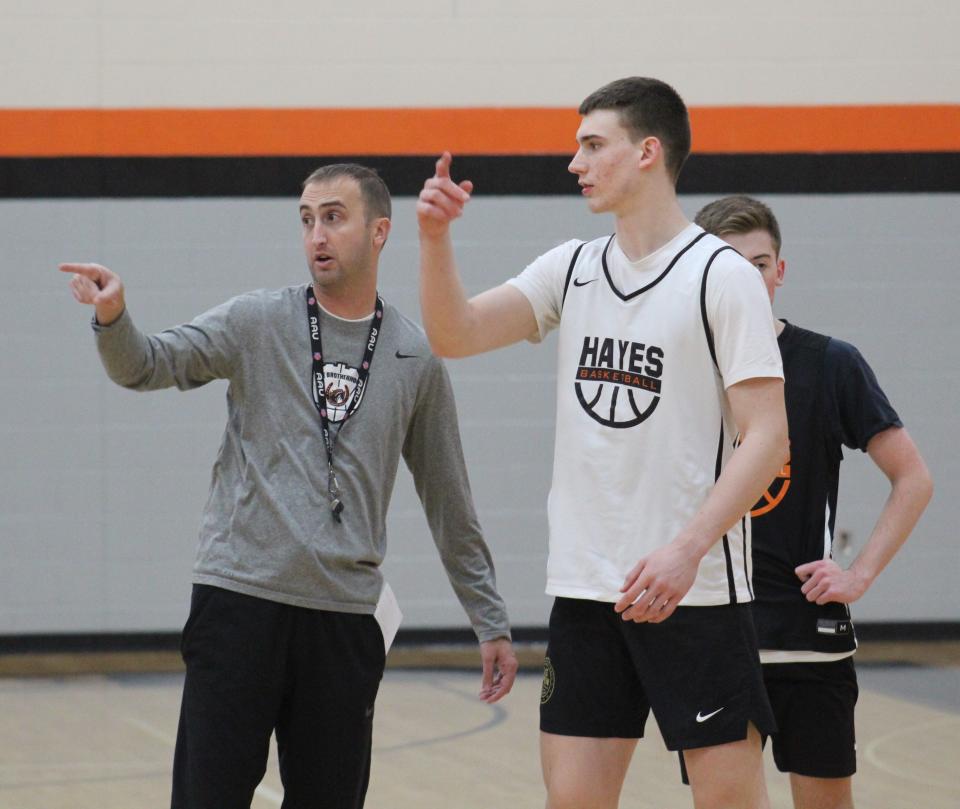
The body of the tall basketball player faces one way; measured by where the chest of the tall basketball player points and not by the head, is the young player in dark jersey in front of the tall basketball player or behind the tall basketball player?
behind

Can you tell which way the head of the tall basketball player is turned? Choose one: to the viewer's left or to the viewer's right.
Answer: to the viewer's left

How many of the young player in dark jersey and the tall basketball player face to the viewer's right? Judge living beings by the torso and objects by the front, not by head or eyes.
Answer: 0

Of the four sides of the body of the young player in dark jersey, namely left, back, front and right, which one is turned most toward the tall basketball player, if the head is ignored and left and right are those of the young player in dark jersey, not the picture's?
front

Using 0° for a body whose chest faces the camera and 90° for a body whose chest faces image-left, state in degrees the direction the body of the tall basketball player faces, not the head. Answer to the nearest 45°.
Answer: approximately 45°
